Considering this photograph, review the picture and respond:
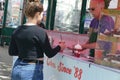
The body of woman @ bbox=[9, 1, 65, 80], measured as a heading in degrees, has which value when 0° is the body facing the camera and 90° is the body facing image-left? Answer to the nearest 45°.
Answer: approximately 225°

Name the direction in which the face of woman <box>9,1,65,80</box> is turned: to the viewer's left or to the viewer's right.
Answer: to the viewer's right

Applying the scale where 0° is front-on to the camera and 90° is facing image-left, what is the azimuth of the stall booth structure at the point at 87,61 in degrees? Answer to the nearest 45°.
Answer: approximately 45°

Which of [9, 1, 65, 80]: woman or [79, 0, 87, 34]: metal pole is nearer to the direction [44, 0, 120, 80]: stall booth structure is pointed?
the woman

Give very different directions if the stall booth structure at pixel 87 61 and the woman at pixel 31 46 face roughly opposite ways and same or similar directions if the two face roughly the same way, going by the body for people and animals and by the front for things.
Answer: very different directions
